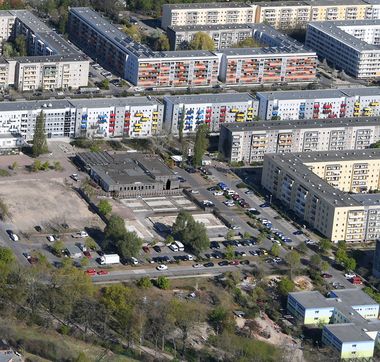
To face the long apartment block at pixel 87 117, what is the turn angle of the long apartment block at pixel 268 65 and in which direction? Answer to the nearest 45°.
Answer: approximately 45° to its right

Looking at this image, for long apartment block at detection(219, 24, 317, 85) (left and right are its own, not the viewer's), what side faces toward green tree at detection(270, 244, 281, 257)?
front

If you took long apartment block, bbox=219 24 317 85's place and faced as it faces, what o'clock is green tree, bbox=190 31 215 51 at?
The green tree is roughly at 4 o'clock from the long apartment block.

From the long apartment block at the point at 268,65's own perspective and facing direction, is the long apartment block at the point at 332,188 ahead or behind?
ahead

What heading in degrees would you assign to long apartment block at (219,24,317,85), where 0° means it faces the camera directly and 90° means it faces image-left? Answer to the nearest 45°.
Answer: approximately 0°

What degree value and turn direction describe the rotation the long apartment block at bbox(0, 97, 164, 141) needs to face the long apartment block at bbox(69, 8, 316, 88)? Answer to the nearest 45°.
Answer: approximately 135° to its left

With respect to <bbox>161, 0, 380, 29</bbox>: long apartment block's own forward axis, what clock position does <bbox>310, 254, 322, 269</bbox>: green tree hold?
The green tree is roughly at 12 o'clock from the long apartment block.

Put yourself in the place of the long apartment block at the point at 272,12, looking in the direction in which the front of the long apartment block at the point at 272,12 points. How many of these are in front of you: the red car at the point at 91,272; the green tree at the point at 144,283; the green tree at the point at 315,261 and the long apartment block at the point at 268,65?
4

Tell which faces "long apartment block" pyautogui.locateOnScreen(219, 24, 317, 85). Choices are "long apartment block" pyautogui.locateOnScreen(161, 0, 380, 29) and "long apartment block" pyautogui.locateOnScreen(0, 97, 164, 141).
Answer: "long apartment block" pyautogui.locateOnScreen(161, 0, 380, 29)

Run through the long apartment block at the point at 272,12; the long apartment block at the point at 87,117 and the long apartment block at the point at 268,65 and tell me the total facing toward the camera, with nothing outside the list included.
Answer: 3

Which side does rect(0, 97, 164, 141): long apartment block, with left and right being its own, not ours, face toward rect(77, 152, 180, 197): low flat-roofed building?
front
